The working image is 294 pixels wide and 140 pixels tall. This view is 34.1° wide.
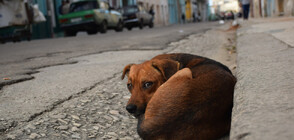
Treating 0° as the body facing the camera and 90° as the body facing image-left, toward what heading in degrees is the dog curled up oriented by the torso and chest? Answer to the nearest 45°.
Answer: approximately 45°

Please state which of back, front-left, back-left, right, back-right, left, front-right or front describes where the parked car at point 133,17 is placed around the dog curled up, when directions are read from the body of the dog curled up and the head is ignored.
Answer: back-right

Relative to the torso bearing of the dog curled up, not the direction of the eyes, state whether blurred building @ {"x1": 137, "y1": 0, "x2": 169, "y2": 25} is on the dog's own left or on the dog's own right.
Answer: on the dog's own right

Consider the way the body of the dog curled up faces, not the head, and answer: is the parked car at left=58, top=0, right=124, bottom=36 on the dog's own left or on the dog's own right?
on the dog's own right
